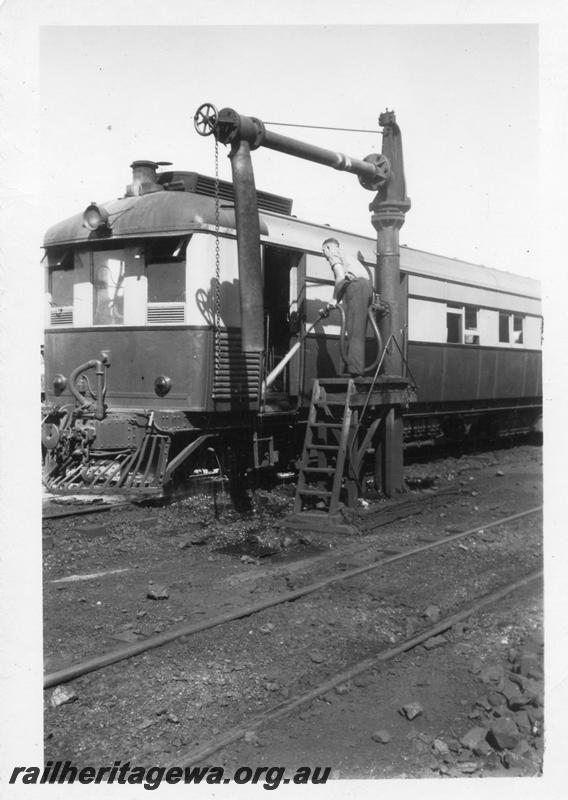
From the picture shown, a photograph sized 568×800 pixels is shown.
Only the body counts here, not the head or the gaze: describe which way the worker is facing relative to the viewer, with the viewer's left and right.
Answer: facing away from the viewer and to the left of the viewer

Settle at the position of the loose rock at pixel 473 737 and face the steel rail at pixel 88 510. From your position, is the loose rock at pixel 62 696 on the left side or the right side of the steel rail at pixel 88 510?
left

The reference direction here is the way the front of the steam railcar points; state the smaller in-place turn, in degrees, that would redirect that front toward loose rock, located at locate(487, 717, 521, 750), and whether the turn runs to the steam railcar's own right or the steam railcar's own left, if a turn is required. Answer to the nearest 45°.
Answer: approximately 90° to the steam railcar's own left

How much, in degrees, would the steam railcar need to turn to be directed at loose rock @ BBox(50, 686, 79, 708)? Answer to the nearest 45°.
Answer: approximately 45° to its left

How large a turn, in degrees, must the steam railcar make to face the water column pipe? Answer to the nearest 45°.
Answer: approximately 90° to its left

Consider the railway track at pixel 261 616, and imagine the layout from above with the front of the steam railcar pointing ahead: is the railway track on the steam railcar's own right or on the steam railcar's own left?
on the steam railcar's own left

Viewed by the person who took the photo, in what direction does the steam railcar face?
facing the viewer and to the left of the viewer

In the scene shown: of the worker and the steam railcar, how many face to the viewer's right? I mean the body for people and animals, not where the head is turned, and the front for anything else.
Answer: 0

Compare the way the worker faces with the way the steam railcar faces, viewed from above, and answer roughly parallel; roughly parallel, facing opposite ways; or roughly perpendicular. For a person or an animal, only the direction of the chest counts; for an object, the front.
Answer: roughly perpendicular

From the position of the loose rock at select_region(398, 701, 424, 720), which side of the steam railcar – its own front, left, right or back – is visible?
left

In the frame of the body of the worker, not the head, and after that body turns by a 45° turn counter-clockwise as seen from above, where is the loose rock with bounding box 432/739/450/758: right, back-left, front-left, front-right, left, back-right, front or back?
left

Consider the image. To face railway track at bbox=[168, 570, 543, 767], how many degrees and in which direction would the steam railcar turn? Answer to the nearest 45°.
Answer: approximately 45° to its left
